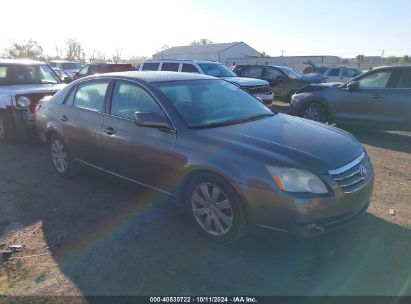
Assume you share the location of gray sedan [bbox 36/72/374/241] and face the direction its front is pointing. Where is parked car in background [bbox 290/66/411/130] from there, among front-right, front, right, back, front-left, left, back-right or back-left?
left

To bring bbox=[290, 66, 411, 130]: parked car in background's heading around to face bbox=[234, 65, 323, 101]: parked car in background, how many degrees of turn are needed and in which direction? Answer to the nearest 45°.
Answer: approximately 45° to its right

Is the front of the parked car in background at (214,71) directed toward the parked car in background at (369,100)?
yes

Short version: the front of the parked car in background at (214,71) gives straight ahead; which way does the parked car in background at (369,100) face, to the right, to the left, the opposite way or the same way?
the opposite way

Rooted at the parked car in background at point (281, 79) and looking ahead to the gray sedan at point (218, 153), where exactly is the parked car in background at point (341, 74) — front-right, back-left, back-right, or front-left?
back-left

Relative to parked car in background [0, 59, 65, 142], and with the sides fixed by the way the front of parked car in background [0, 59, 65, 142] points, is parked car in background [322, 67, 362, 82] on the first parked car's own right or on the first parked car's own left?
on the first parked car's own left

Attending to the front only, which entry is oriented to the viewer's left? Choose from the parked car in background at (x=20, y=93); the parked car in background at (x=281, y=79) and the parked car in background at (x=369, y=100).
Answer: the parked car in background at (x=369, y=100)

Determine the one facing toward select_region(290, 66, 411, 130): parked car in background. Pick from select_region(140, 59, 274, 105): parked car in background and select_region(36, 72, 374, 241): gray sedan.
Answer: select_region(140, 59, 274, 105): parked car in background

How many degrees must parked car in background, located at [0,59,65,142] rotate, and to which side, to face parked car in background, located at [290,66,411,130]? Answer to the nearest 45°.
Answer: approximately 45° to its left

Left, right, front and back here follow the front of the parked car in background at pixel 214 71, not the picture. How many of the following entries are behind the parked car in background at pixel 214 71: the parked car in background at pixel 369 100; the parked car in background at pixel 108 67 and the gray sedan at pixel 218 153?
1

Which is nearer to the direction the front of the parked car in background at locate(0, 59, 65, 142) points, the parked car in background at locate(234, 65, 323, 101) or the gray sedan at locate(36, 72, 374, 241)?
the gray sedan

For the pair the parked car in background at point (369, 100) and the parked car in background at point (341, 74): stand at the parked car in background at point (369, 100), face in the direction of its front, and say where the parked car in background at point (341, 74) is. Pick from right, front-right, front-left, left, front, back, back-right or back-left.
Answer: right

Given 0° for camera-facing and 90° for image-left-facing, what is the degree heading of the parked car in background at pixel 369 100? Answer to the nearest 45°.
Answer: approximately 90°
